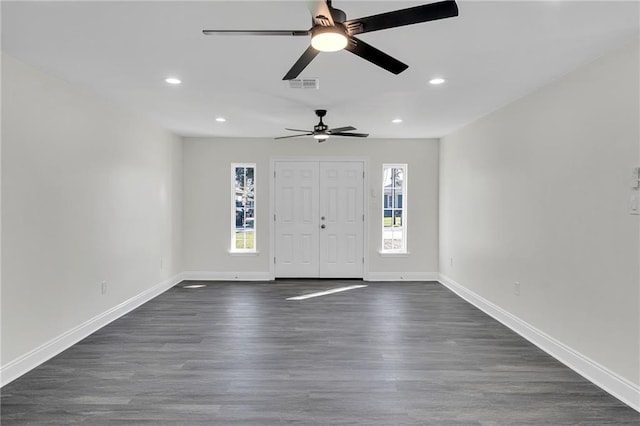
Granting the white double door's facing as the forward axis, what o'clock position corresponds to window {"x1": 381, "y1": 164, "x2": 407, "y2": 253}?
The window is roughly at 9 o'clock from the white double door.

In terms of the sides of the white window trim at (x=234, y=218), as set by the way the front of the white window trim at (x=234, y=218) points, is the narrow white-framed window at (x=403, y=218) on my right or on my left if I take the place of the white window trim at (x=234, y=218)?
on my left

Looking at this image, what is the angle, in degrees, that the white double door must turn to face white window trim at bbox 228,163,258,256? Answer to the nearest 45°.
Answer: approximately 90° to its right

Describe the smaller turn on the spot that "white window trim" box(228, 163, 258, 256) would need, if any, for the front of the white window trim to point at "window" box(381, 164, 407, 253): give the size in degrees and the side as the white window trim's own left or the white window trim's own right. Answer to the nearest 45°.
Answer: approximately 90° to the white window trim's own left

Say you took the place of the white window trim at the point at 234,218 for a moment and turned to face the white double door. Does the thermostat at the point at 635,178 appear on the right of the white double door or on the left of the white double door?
right

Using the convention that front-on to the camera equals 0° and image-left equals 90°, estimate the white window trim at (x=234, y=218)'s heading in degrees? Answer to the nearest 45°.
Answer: approximately 0°

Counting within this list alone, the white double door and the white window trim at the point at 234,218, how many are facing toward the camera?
2

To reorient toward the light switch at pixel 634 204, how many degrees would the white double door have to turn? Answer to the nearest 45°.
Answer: approximately 45° to its left

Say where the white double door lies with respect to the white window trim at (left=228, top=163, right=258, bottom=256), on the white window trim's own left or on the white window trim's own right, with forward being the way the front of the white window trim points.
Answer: on the white window trim's own left
